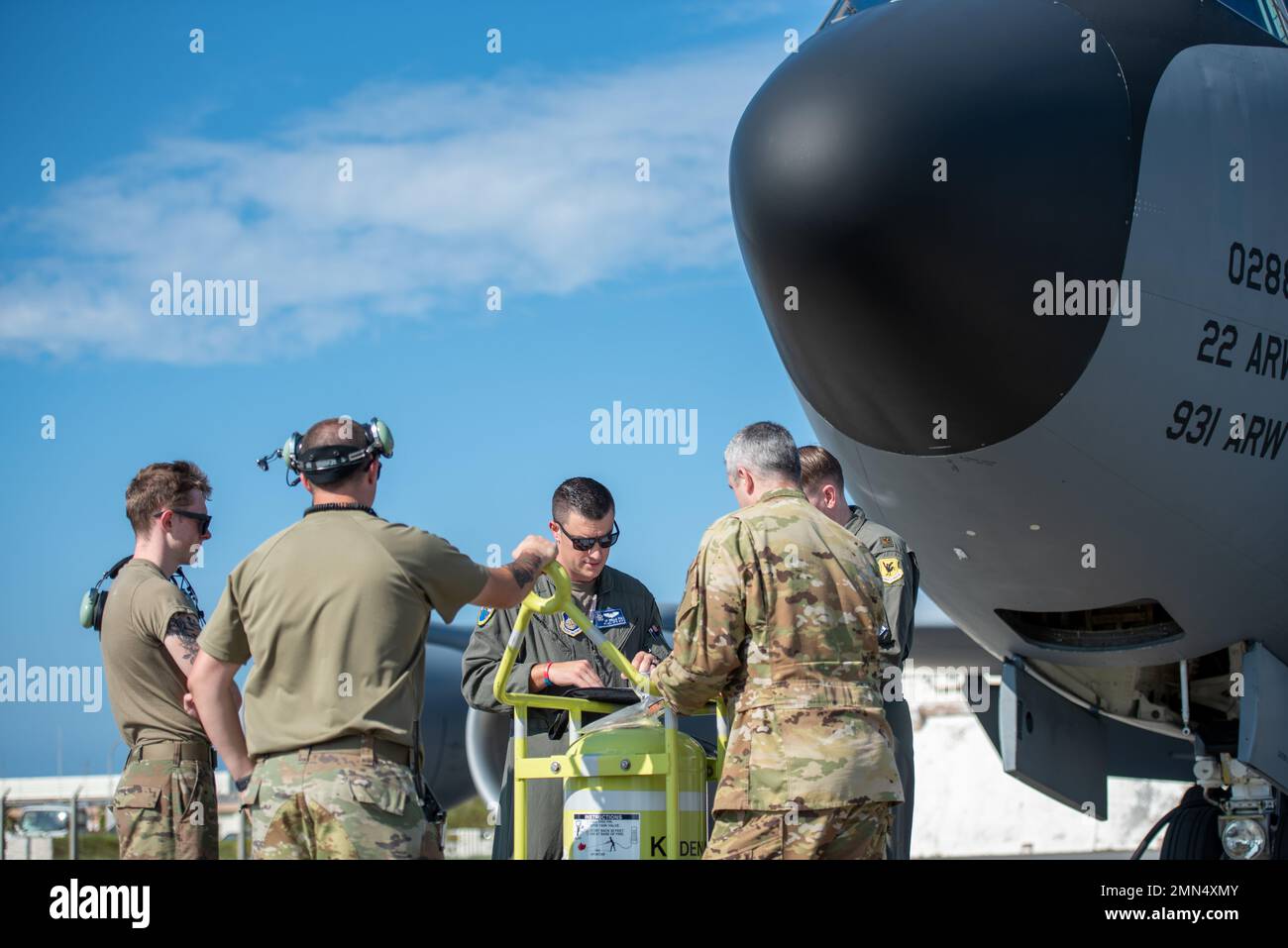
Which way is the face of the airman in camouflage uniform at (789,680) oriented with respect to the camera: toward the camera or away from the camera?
away from the camera

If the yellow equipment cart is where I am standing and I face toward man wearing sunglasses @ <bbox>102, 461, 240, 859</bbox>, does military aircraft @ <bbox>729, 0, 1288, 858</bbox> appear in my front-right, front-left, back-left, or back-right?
back-right

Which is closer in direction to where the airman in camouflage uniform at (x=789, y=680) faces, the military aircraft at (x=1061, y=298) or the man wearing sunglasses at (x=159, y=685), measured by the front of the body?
the man wearing sunglasses

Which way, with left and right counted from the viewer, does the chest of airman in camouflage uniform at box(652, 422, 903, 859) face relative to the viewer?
facing away from the viewer and to the left of the viewer

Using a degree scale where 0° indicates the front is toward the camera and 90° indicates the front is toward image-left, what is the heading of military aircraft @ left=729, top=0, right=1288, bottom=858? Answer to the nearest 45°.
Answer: approximately 45°

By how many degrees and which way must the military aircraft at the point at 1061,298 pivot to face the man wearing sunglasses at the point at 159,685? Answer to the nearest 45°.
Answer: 0° — it already faces them

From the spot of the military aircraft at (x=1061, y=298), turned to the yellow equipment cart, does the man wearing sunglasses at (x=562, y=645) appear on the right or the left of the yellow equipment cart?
right

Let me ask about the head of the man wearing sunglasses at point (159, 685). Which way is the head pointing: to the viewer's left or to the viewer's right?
to the viewer's right

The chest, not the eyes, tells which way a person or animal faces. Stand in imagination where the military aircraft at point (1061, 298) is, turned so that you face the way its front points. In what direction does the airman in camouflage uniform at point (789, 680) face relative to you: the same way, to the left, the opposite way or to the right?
to the right

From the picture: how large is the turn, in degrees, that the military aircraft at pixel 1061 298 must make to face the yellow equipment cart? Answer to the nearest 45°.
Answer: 0° — it already faces it
